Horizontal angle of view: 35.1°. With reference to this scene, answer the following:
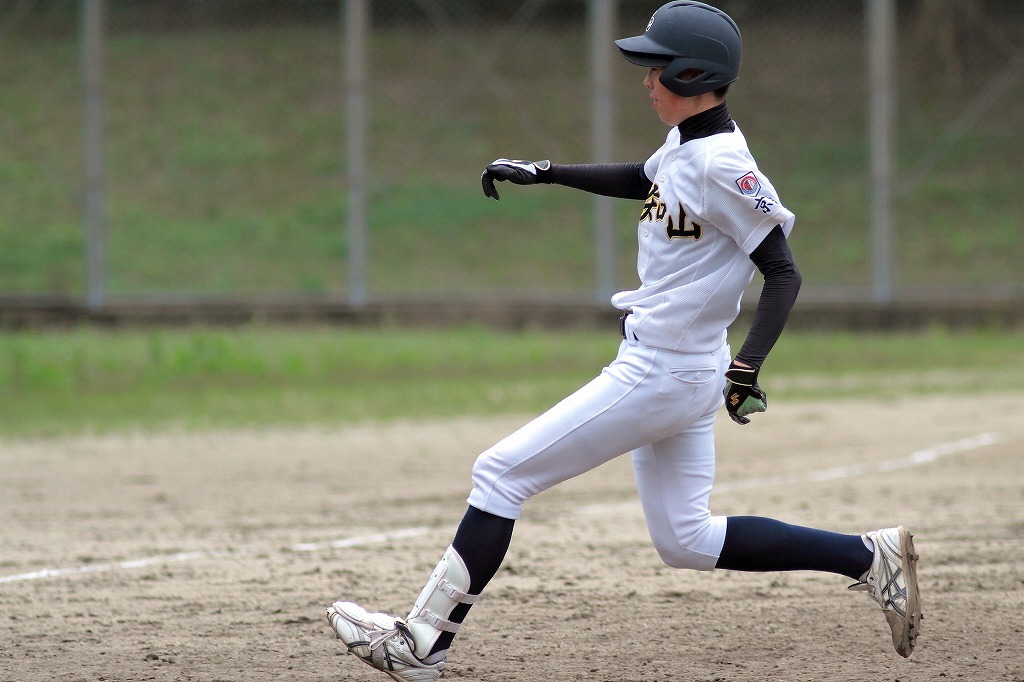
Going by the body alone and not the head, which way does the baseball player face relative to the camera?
to the viewer's left

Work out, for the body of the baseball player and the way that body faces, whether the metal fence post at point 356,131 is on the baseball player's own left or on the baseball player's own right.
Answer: on the baseball player's own right

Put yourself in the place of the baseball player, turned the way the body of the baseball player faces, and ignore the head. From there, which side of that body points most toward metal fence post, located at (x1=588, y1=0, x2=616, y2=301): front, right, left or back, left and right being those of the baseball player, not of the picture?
right

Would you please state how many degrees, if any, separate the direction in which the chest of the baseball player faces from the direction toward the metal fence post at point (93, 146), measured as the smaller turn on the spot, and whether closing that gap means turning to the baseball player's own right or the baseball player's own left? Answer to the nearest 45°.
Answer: approximately 45° to the baseball player's own right

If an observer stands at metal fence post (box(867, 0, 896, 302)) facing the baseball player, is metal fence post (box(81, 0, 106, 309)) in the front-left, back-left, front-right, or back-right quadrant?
front-right

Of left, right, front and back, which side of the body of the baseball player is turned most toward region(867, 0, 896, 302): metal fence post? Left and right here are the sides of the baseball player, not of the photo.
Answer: right

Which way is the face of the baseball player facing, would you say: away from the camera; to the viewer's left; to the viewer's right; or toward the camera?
to the viewer's left
